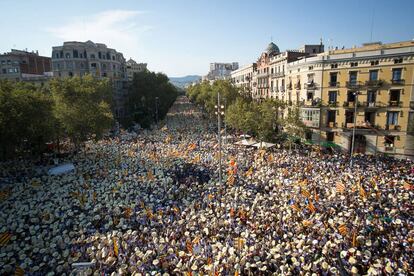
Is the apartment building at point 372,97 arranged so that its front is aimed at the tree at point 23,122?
yes

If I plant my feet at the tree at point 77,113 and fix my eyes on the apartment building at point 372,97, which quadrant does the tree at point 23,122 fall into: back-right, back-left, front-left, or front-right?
back-right

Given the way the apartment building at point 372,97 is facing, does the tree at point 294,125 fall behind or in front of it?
in front

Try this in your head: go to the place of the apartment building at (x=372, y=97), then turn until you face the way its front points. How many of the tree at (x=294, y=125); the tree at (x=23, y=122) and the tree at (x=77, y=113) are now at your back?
0

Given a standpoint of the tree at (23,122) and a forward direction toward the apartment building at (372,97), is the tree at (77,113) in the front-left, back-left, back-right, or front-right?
front-left

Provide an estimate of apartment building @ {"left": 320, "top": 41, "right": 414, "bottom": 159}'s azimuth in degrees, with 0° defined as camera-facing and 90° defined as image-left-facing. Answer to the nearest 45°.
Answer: approximately 45°

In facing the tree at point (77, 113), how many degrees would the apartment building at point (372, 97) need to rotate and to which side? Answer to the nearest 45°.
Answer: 0° — it already faces it
